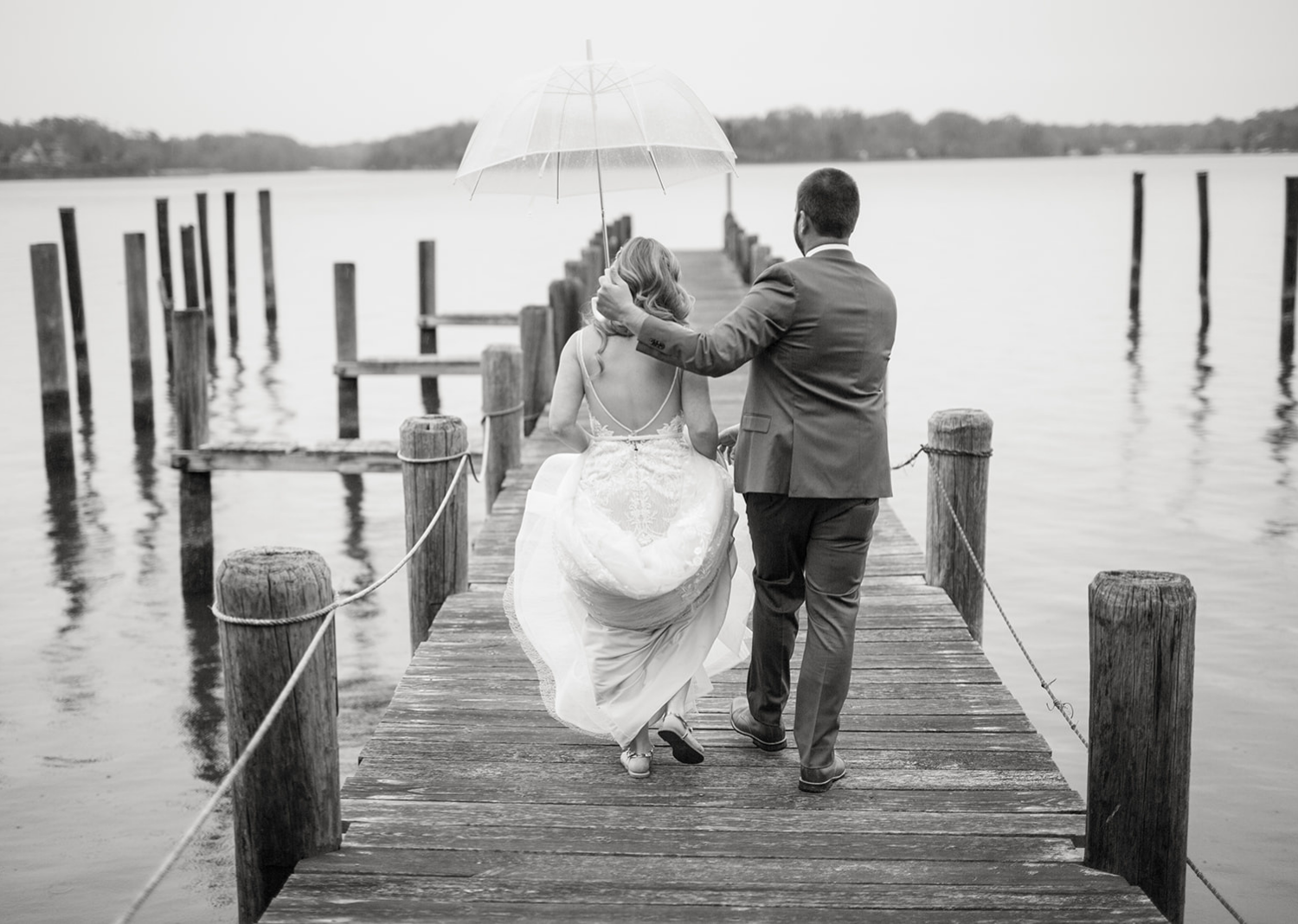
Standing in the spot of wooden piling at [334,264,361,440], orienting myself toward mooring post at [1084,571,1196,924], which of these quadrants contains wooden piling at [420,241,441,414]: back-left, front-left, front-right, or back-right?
back-left

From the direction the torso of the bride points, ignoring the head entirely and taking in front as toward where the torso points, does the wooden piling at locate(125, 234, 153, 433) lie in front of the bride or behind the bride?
in front

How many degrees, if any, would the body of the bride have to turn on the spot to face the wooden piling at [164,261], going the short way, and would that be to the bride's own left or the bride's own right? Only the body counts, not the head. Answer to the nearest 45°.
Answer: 0° — they already face it

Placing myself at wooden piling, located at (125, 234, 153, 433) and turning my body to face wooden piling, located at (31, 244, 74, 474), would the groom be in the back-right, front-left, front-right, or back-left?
front-left

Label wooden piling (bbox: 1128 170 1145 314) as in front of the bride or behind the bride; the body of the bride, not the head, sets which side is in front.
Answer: in front

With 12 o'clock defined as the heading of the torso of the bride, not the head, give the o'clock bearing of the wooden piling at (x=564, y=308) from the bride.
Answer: The wooden piling is roughly at 12 o'clock from the bride.

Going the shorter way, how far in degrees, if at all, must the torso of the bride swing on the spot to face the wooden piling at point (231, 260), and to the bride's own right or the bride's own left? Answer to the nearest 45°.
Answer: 0° — they already face it

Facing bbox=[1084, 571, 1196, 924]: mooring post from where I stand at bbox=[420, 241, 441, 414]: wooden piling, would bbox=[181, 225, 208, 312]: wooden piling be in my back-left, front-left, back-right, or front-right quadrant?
back-right

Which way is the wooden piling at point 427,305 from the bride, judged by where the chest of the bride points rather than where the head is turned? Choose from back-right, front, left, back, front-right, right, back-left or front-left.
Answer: front

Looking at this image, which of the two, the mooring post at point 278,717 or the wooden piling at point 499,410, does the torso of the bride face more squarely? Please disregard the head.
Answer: the wooden piling

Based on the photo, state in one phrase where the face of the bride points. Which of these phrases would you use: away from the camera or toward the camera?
away from the camera

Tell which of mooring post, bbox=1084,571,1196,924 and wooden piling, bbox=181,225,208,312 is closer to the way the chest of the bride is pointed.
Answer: the wooden piling

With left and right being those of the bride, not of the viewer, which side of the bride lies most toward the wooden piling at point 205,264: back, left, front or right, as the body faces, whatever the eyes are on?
front

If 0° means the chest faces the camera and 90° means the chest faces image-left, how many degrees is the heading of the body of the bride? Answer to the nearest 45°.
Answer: approximately 180°
